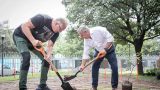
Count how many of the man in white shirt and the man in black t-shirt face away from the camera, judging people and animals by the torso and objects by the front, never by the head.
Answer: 0

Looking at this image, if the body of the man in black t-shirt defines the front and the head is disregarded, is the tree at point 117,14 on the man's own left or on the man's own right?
on the man's own left

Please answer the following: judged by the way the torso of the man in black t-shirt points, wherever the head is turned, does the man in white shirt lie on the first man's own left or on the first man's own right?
on the first man's own left

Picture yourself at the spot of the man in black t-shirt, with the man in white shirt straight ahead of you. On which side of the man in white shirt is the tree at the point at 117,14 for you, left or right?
left

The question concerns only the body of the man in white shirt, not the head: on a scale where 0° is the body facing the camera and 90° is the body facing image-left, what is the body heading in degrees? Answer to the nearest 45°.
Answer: approximately 45°

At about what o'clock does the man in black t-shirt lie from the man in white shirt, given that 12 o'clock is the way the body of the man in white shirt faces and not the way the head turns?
The man in black t-shirt is roughly at 12 o'clock from the man in white shirt.

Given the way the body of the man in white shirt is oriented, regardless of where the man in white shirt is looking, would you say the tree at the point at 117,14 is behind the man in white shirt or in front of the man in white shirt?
behind

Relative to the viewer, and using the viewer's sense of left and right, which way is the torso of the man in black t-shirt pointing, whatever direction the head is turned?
facing the viewer and to the right of the viewer

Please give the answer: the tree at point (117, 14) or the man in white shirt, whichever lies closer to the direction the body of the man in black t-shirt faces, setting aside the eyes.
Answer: the man in white shirt
